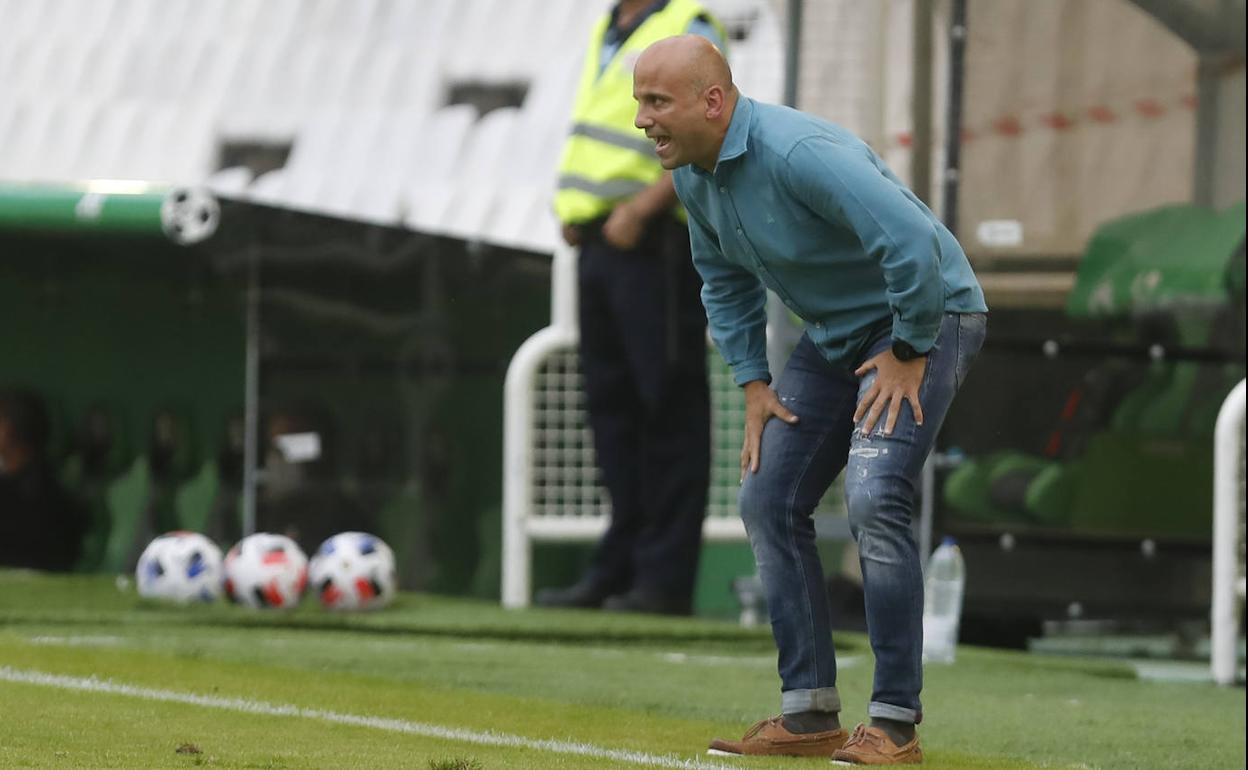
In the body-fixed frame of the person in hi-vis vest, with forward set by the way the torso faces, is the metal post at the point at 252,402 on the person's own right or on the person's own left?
on the person's own right

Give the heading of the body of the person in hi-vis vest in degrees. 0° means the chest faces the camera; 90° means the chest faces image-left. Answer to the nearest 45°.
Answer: approximately 45°

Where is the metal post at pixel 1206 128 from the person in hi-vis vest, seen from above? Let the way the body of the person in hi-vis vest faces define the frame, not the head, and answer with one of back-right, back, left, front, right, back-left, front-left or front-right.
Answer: back-left

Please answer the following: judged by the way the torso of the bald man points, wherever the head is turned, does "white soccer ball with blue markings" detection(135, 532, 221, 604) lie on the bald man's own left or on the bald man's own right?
on the bald man's own right

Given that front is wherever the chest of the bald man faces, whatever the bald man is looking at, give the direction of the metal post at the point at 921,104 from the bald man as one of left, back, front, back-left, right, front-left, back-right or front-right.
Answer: back-right

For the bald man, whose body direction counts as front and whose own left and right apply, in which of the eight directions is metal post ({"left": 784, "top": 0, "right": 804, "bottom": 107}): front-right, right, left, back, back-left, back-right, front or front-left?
back-right

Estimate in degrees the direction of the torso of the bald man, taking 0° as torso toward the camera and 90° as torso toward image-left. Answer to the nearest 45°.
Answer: approximately 45°

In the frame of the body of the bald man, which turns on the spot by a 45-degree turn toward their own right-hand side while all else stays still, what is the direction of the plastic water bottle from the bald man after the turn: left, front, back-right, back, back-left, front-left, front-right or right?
right

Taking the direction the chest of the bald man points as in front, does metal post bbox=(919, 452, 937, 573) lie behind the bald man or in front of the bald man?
behind

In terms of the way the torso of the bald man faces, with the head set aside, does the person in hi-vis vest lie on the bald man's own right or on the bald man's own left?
on the bald man's own right
